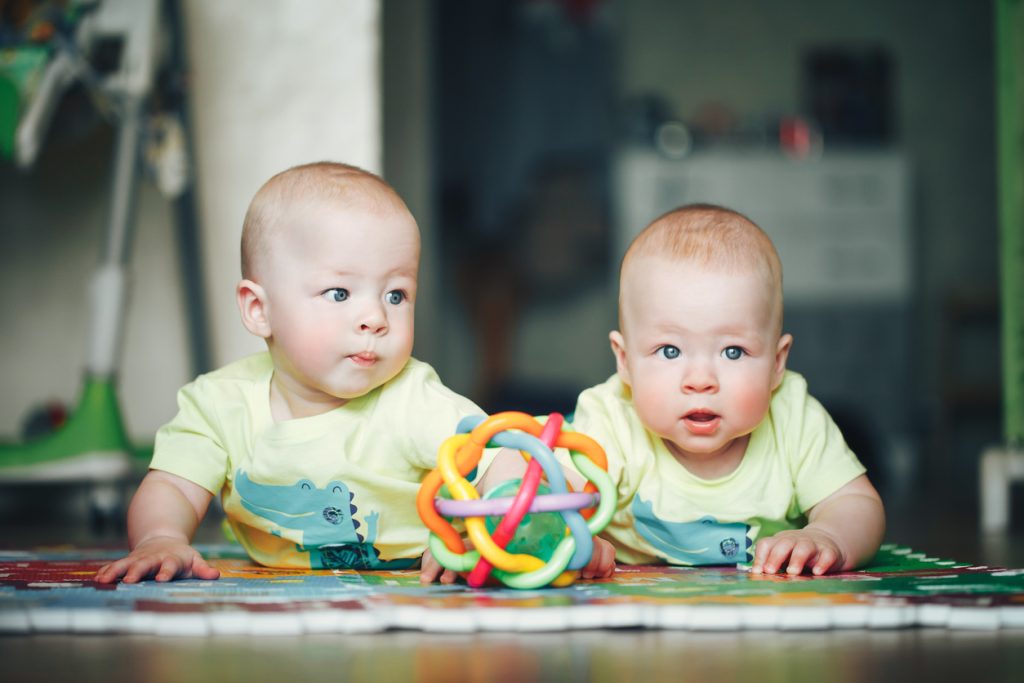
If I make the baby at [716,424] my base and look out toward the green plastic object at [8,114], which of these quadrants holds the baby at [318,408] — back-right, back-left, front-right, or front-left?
front-left

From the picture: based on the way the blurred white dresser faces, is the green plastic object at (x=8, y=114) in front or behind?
in front

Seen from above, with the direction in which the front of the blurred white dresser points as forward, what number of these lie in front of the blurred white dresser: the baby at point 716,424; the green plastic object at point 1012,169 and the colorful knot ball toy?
3

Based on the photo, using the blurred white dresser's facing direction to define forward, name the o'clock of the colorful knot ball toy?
The colorful knot ball toy is roughly at 12 o'clock from the blurred white dresser.

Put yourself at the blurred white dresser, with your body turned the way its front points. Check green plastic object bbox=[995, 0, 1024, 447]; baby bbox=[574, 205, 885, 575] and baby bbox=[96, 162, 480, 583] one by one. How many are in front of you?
3

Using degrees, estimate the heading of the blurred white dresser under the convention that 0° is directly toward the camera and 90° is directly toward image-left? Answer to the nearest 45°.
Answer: approximately 0°

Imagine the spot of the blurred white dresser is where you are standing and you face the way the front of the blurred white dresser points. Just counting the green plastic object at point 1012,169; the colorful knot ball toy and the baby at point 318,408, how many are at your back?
0

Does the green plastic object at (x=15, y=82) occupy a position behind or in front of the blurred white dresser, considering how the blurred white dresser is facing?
in front

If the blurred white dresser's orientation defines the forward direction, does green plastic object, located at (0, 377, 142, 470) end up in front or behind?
in front
